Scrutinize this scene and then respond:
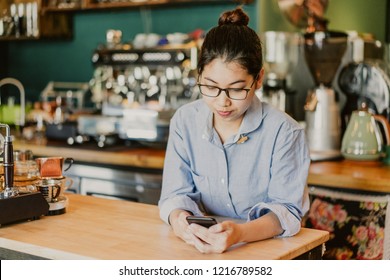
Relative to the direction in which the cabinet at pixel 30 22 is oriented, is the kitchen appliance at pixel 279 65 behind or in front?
in front

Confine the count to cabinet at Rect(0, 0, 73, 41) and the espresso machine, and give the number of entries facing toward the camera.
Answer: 2

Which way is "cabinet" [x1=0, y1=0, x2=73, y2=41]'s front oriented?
toward the camera

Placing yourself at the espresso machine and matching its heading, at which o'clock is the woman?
The woman is roughly at 12 o'clock from the espresso machine.

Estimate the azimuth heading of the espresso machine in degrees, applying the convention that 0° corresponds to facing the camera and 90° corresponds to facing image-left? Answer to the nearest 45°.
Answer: approximately 0°

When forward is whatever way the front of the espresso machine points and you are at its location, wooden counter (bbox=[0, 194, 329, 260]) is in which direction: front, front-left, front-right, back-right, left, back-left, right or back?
front

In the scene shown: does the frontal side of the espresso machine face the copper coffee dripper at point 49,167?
yes

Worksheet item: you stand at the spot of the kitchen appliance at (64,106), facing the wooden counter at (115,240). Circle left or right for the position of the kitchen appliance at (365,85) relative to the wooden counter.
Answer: left

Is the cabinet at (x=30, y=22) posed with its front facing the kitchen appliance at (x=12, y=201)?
yes

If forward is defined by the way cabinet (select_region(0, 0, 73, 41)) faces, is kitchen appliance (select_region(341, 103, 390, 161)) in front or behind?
in front

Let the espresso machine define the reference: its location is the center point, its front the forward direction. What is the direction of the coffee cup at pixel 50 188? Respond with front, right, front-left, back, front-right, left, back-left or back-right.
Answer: front

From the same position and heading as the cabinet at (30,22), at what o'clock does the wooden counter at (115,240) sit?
The wooden counter is roughly at 12 o'clock from the cabinet.

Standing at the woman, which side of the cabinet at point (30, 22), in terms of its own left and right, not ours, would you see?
front
